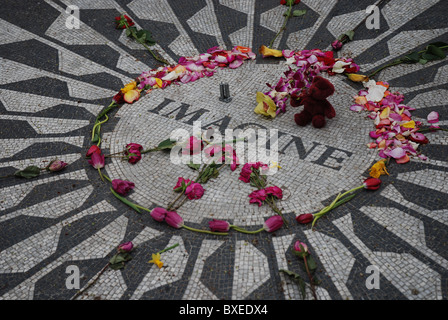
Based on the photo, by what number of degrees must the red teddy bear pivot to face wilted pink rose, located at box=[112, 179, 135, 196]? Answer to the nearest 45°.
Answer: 0° — it already faces it

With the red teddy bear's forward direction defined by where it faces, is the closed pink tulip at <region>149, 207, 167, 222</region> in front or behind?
in front

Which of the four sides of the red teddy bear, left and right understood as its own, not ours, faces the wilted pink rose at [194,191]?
front

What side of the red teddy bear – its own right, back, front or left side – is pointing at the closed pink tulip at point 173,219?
front

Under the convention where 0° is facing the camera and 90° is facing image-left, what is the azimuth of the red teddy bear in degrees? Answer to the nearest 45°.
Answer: approximately 45°

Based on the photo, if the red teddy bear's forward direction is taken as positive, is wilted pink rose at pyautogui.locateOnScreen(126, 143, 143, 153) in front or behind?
in front
